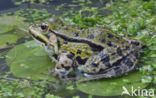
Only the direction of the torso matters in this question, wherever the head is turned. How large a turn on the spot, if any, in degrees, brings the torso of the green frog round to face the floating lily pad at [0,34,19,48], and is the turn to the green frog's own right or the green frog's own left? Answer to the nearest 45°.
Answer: approximately 45° to the green frog's own right

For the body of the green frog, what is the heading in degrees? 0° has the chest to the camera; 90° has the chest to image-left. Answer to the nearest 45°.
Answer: approximately 90°

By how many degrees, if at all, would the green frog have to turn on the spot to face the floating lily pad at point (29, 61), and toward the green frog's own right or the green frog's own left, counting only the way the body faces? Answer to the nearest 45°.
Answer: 0° — it already faces it
